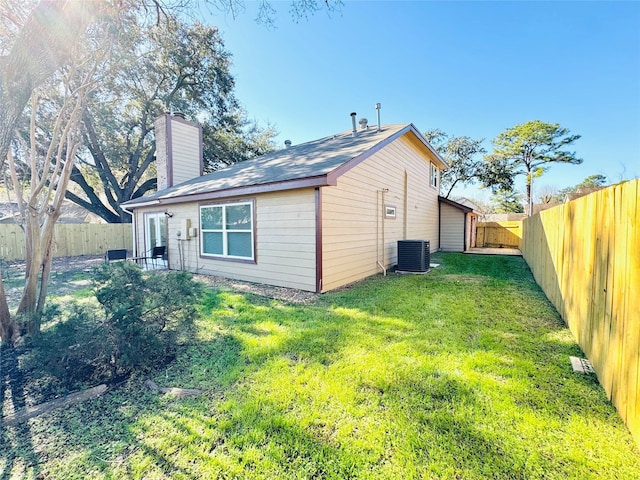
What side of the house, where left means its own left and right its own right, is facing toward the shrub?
back

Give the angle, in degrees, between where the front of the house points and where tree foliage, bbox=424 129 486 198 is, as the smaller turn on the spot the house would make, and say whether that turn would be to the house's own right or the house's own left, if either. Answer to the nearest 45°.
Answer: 0° — it already faces it

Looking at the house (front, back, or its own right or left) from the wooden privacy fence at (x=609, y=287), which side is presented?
right

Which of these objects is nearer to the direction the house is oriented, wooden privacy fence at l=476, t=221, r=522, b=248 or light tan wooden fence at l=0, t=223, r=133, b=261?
the wooden privacy fence

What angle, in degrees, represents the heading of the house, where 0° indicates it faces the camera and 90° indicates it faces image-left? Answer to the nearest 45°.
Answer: approximately 225°

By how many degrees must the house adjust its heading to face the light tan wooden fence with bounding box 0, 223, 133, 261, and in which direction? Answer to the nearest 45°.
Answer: approximately 90° to its left

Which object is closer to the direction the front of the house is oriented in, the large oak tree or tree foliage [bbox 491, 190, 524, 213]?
the tree foliage

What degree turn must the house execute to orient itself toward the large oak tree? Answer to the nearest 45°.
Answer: approximately 90° to its left

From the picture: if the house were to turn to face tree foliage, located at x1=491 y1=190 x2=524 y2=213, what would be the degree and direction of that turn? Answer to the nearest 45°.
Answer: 0° — it already faces it
